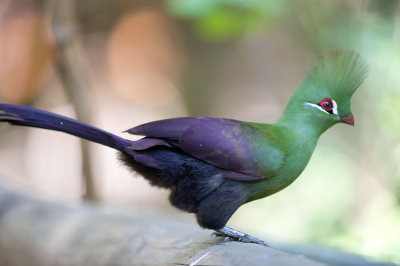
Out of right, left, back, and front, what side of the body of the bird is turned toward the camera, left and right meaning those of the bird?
right

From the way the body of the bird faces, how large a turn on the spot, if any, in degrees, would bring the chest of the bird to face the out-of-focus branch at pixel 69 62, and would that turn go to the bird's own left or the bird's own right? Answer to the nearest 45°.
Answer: approximately 135° to the bird's own left
